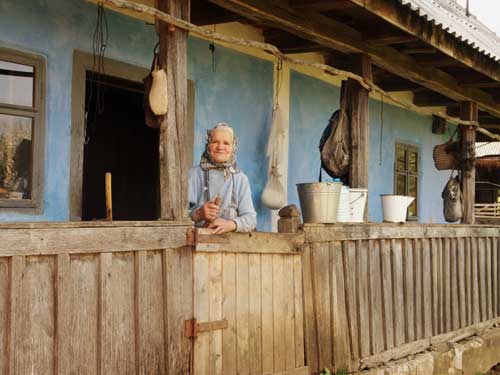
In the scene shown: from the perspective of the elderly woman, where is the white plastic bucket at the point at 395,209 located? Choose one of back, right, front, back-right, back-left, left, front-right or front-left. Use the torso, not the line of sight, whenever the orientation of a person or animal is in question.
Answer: back-left

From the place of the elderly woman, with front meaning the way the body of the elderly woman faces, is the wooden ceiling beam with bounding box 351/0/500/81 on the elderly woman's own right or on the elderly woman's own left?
on the elderly woman's own left

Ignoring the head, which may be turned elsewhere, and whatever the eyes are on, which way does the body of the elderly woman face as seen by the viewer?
toward the camera
